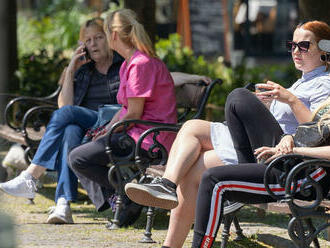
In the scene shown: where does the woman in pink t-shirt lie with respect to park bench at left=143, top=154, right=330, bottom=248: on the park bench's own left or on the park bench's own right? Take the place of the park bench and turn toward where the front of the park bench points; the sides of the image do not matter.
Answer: on the park bench's own right

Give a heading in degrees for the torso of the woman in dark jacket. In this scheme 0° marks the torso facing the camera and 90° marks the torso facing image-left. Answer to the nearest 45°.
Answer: approximately 45°

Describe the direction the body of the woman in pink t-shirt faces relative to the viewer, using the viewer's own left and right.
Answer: facing to the left of the viewer

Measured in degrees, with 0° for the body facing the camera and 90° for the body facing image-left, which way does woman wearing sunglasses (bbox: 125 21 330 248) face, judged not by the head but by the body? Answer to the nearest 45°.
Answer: approximately 45°

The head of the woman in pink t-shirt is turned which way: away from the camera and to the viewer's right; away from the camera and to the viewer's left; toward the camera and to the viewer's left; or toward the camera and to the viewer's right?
away from the camera and to the viewer's left

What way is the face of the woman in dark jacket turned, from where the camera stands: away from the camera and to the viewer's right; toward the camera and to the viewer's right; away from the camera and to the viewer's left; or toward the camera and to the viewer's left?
toward the camera and to the viewer's right
